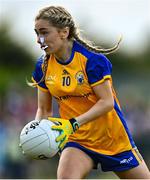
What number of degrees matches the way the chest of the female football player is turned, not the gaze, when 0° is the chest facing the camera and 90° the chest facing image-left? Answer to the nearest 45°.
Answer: approximately 45°
